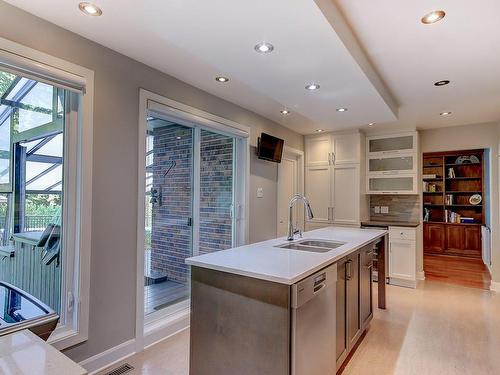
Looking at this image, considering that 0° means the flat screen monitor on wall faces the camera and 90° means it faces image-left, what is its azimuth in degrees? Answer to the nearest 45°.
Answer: approximately 315°

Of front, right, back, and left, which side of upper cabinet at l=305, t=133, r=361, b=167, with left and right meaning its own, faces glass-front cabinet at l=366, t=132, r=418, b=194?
left

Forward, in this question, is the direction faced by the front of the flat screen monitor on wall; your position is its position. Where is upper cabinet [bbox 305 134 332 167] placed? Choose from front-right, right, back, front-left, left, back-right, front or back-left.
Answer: left

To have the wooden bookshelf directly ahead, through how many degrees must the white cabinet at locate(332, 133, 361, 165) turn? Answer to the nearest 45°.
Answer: approximately 135° to its left

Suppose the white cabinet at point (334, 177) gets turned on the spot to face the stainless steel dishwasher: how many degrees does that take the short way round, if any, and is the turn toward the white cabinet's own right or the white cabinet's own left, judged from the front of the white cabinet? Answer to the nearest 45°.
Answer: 0° — it already faces it

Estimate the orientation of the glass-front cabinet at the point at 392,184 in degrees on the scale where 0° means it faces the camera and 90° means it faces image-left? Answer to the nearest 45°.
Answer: approximately 0°

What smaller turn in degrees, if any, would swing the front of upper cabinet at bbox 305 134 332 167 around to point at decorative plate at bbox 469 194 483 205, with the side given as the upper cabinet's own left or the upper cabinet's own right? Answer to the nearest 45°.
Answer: approximately 135° to the upper cabinet's own left
